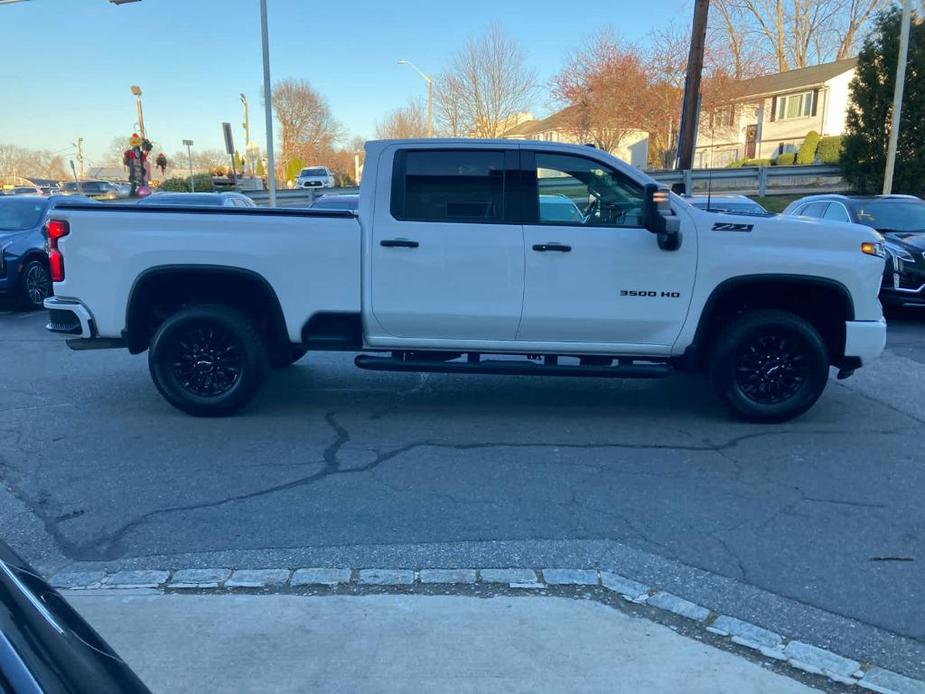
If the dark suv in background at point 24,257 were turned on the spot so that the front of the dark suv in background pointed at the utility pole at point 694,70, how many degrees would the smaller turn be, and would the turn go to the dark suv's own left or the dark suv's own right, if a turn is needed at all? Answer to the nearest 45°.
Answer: approximately 135° to the dark suv's own left

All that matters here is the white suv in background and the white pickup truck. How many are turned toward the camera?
1

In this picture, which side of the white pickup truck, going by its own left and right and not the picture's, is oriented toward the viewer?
right

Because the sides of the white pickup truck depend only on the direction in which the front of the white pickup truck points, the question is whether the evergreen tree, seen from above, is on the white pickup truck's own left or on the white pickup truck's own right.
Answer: on the white pickup truck's own left

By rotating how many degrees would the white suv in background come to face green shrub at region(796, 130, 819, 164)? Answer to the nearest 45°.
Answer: approximately 90° to its left

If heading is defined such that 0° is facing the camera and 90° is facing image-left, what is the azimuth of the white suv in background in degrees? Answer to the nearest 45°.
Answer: approximately 0°

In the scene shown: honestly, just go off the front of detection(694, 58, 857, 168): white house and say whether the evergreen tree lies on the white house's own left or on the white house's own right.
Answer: on the white house's own left

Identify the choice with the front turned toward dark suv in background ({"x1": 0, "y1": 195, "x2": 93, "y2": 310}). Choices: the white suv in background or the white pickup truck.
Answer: the white suv in background

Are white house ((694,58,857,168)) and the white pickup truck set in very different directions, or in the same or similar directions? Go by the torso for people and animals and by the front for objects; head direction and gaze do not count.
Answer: very different directions
